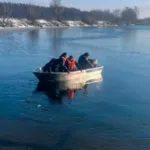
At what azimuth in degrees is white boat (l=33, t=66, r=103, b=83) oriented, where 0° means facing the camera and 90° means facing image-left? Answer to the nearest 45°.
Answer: approximately 90°
